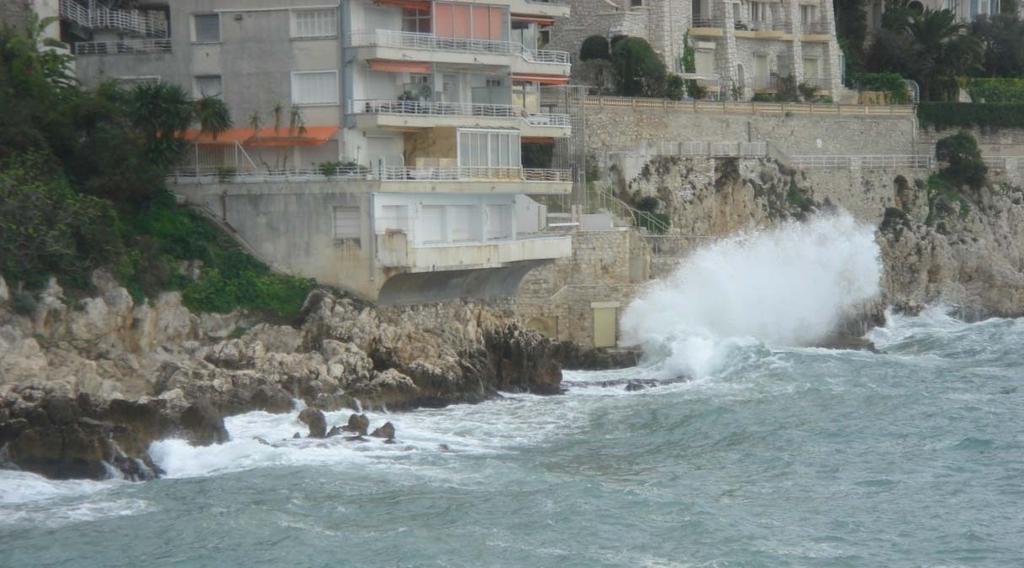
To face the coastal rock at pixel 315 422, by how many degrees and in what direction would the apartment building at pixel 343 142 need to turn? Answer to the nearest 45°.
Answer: approximately 45° to its right

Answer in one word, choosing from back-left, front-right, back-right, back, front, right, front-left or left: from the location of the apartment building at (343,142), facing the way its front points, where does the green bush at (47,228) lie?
right

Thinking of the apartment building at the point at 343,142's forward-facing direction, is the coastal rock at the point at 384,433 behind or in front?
in front

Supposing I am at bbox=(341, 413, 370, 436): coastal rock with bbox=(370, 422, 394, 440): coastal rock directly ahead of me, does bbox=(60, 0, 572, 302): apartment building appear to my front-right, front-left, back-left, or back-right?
back-left

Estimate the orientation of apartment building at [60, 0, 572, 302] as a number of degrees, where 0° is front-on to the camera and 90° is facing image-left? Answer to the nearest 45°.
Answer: approximately 315°

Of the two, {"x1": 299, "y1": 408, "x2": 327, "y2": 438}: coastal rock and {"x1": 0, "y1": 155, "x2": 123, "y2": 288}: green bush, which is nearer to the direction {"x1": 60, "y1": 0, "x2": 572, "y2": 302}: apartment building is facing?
the coastal rock

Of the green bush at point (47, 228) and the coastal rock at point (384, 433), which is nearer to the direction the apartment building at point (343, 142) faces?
the coastal rock

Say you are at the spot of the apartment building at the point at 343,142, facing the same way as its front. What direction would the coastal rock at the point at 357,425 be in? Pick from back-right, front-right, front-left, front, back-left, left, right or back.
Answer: front-right
